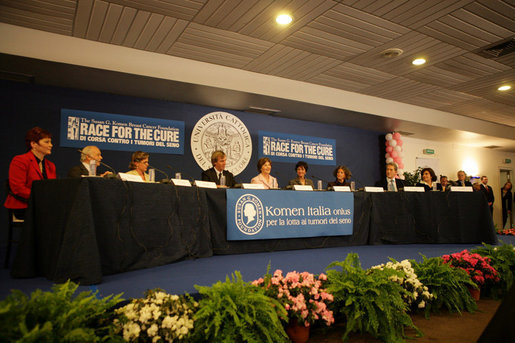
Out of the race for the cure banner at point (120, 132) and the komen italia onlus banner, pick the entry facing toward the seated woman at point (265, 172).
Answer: the race for the cure banner

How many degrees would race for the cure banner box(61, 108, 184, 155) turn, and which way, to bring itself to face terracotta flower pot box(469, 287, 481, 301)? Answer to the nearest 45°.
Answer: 0° — it already faces it

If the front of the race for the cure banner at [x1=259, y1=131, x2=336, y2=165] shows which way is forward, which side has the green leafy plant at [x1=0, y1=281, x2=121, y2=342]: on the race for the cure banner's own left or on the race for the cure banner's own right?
on the race for the cure banner's own right

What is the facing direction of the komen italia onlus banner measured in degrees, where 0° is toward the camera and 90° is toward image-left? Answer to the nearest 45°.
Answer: approximately 315°

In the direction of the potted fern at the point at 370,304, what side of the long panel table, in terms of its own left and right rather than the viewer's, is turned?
front

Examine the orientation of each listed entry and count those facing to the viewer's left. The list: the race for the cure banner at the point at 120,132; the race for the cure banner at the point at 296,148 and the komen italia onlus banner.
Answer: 0

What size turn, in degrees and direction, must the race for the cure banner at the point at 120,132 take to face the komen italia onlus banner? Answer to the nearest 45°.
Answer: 0° — it already faces it

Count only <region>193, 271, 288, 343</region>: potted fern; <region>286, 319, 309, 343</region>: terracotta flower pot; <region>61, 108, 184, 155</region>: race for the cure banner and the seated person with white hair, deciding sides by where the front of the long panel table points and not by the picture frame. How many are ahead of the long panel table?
2

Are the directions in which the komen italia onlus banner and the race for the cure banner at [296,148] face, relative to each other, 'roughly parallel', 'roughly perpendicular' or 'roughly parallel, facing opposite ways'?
roughly parallel

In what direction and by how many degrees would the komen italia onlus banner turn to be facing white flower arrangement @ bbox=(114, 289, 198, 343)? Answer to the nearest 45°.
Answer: approximately 45° to its right

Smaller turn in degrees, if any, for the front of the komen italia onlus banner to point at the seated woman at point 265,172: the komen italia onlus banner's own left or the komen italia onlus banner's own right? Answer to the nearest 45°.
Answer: approximately 135° to the komen italia onlus banner's own left

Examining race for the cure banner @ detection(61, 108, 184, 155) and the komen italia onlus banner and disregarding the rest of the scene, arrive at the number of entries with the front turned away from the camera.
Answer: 0

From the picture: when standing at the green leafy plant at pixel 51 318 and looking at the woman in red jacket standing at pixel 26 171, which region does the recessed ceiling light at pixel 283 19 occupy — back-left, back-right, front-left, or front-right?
front-right

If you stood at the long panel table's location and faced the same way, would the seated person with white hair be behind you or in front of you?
behind

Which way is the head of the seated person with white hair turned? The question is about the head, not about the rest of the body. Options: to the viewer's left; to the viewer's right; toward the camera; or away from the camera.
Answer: to the viewer's right

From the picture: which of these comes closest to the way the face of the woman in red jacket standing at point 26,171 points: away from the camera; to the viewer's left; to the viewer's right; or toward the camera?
to the viewer's right

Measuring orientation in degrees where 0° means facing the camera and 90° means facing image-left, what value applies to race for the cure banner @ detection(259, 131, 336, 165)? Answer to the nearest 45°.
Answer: approximately 315°

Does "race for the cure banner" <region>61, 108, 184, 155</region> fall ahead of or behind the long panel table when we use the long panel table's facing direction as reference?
behind

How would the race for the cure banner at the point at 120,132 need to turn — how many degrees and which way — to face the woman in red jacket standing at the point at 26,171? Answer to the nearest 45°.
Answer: approximately 45° to its right

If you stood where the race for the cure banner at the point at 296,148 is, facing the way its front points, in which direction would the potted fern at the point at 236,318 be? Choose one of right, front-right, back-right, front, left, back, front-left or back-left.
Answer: front-right
